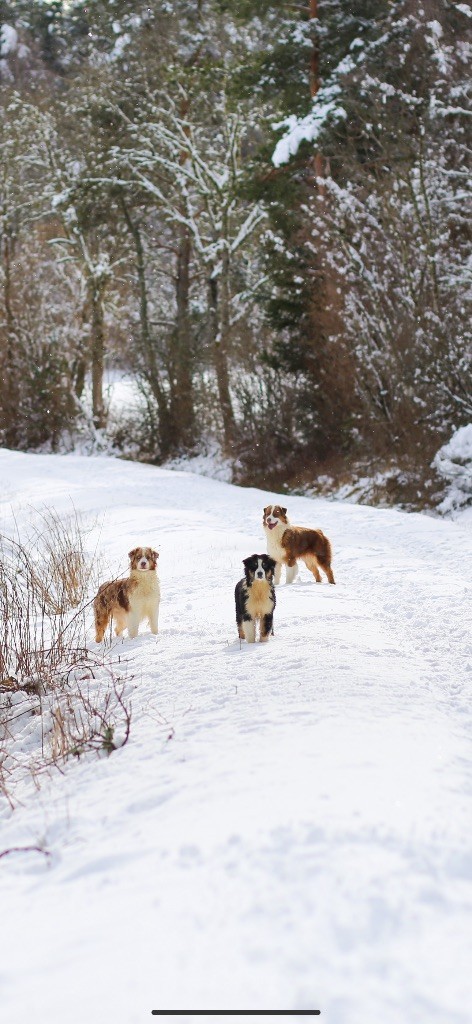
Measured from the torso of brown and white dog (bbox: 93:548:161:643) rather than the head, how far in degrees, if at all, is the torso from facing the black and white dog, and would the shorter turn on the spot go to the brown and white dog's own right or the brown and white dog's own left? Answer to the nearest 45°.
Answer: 0° — it already faces it

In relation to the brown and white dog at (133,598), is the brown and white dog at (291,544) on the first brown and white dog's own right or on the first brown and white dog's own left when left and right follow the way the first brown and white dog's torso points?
on the first brown and white dog's own left

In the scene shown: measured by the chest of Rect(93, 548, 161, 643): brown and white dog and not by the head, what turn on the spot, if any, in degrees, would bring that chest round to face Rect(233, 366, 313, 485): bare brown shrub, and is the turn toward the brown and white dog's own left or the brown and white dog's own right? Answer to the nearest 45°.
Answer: approximately 135° to the brown and white dog's own left

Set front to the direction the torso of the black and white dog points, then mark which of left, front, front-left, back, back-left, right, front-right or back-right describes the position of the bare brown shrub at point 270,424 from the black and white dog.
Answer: back

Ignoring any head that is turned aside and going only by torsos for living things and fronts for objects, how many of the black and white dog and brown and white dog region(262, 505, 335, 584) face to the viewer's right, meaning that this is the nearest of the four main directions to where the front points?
0

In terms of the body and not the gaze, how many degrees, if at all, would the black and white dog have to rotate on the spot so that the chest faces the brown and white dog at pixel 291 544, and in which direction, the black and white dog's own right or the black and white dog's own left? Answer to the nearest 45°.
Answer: approximately 180°

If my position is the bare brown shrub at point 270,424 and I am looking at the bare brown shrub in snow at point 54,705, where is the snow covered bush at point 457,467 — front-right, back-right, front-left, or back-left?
front-left

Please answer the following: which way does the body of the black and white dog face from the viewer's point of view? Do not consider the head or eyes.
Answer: toward the camera

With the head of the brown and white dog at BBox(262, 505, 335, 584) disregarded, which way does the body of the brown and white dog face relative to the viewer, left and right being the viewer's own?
facing the viewer and to the left of the viewer

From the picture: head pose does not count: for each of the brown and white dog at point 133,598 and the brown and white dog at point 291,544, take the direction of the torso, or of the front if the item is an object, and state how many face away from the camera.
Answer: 0

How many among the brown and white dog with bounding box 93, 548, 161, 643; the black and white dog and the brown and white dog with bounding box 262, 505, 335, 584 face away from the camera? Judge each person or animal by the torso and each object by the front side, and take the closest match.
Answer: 0

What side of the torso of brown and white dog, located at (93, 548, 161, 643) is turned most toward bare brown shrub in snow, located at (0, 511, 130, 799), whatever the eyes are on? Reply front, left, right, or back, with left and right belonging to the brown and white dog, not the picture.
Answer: right

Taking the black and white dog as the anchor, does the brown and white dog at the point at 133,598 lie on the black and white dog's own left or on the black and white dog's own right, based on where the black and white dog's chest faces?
on the black and white dog's own right

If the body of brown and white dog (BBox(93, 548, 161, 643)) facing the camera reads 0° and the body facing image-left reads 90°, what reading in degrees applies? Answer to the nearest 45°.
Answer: approximately 315°

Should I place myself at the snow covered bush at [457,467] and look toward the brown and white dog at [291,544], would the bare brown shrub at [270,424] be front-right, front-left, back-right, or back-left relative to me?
back-right

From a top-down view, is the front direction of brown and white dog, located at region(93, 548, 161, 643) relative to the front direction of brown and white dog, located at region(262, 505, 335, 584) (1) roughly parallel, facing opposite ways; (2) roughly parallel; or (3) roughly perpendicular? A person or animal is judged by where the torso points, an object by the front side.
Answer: roughly perpendicular
